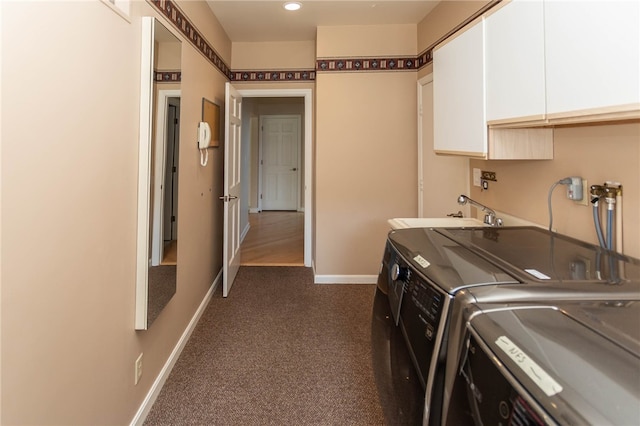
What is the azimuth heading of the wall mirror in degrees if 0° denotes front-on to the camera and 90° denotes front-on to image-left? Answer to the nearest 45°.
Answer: approximately 270°

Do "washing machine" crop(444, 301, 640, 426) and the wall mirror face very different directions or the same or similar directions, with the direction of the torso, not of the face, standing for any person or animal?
very different directions

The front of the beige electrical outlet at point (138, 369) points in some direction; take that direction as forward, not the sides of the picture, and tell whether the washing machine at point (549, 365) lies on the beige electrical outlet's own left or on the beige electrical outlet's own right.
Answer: on the beige electrical outlet's own right

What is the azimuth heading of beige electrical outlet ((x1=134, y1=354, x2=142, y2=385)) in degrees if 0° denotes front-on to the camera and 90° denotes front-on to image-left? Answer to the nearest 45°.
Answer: approximately 270°

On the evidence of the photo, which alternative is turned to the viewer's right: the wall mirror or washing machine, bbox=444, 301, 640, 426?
the wall mirror

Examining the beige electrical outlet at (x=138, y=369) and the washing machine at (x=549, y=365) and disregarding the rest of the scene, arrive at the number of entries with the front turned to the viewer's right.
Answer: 1

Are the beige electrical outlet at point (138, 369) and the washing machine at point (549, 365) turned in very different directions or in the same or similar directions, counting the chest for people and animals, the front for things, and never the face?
very different directions
